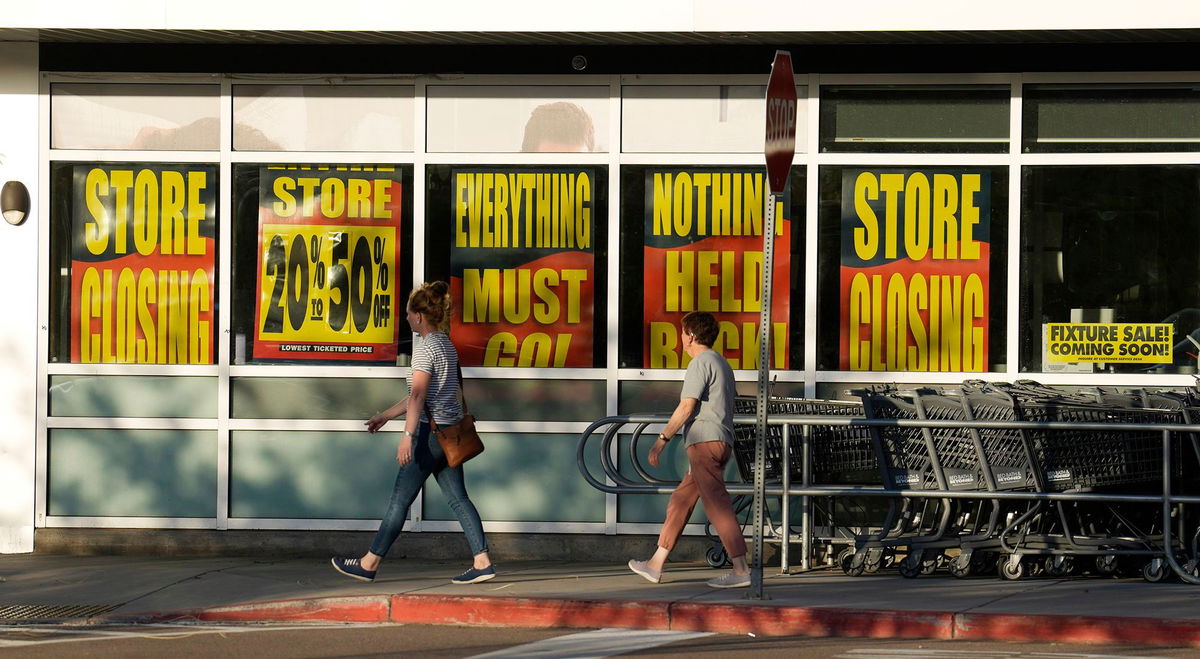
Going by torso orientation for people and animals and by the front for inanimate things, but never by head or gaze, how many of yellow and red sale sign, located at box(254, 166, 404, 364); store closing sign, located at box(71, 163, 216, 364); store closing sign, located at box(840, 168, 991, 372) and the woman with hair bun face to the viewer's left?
1

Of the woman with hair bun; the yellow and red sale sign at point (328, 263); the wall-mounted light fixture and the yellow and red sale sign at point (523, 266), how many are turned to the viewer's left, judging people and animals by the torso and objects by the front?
1

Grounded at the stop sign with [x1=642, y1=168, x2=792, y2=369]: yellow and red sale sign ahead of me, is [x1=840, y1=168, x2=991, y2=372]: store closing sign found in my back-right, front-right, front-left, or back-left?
front-right

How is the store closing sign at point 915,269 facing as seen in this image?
toward the camera

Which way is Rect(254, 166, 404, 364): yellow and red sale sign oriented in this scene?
toward the camera

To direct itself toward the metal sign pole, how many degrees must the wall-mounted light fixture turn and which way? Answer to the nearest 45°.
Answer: approximately 45° to its left

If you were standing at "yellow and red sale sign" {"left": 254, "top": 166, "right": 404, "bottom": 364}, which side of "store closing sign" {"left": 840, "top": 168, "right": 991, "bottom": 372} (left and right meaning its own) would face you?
right

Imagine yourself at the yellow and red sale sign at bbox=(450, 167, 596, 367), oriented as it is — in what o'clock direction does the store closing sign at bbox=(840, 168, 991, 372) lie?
The store closing sign is roughly at 9 o'clock from the yellow and red sale sign.

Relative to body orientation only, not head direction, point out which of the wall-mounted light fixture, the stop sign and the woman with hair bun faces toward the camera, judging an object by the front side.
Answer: the wall-mounted light fixture

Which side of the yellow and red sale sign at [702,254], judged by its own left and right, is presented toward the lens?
front
